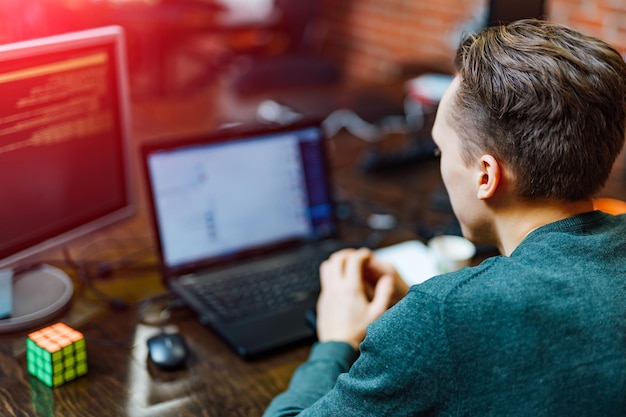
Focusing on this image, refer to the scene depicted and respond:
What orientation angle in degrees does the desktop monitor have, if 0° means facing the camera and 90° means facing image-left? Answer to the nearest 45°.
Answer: approximately 315°

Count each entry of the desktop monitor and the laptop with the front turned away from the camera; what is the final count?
0

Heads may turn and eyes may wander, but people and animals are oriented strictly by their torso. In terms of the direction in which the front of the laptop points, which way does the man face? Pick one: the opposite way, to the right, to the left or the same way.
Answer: the opposite way

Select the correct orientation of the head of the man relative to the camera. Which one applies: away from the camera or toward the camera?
away from the camera

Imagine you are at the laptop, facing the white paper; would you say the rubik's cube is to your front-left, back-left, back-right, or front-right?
back-right

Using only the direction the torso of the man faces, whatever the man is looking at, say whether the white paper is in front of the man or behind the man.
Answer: in front

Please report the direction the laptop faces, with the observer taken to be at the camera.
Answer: facing the viewer and to the right of the viewer

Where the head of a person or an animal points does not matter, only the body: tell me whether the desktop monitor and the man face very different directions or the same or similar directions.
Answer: very different directions

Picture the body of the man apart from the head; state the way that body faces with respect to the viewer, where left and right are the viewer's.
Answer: facing away from the viewer and to the left of the viewer

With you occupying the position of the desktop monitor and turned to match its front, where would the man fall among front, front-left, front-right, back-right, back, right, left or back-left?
front

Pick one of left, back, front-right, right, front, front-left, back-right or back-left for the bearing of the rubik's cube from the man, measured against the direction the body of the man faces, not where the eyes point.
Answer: front-left
